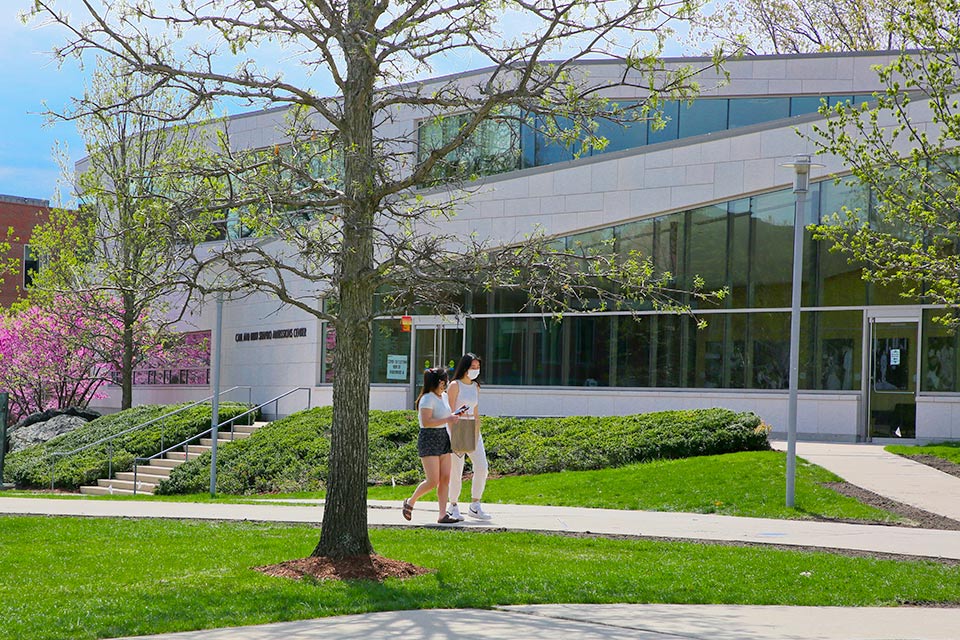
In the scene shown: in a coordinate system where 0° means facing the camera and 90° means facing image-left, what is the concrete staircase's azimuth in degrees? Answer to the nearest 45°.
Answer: approximately 45°

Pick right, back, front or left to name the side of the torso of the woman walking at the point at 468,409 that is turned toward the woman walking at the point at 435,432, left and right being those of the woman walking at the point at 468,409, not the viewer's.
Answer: right

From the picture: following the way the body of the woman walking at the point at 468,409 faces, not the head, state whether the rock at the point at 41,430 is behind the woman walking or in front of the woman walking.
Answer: behind

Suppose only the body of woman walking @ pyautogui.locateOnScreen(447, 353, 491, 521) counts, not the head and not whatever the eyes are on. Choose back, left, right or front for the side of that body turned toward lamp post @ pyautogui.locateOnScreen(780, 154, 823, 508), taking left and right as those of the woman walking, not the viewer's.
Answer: left

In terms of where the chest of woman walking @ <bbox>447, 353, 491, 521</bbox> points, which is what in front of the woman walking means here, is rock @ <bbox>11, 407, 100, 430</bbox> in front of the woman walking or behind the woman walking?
behind

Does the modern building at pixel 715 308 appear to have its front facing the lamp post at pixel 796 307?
yes
